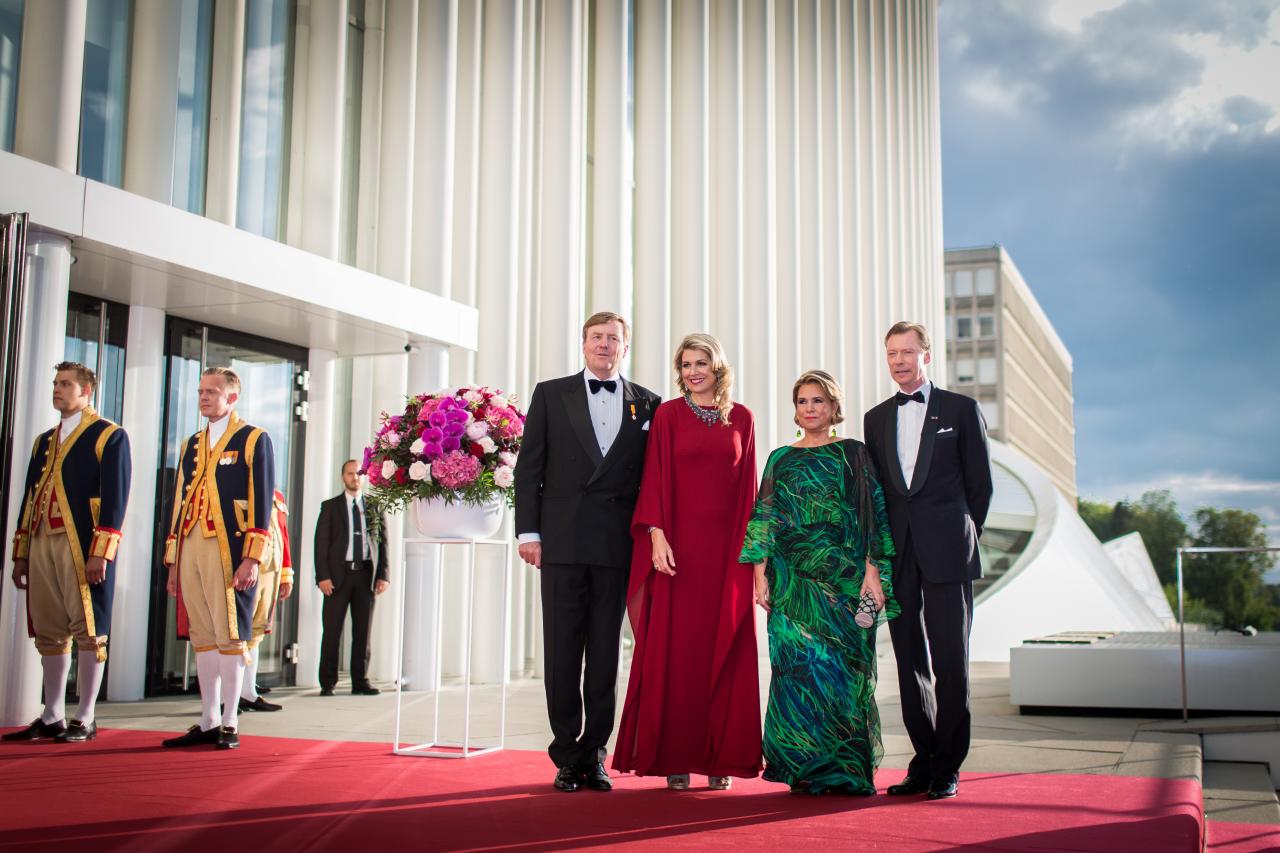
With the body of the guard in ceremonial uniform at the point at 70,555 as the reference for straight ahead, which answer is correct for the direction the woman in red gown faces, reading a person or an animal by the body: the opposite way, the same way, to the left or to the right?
the same way

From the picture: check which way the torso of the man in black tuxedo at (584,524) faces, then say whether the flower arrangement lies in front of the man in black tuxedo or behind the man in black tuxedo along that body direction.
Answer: behind

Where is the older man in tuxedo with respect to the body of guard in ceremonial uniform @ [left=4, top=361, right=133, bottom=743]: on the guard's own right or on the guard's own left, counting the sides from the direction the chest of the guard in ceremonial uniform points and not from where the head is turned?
on the guard's own left

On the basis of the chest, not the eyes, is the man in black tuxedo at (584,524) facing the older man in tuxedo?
no

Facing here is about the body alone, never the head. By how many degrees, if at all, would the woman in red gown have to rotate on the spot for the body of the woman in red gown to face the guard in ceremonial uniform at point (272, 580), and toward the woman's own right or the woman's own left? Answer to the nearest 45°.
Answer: approximately 135° to the woman's own right

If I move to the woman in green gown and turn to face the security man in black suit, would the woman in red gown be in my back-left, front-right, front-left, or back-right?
front-left

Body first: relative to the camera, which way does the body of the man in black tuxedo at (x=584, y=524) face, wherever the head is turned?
toward the camera

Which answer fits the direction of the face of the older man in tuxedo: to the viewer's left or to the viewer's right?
to the viewer's left

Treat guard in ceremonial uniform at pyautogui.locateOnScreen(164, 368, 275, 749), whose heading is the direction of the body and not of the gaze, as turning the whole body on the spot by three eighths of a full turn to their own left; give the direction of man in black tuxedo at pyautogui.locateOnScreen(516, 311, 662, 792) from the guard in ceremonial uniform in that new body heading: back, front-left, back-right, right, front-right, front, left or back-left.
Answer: front-right

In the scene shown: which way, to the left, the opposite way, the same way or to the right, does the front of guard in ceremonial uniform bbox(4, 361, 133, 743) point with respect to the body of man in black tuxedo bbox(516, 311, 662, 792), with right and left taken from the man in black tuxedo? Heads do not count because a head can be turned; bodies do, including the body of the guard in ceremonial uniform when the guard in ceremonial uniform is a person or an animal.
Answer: the same way

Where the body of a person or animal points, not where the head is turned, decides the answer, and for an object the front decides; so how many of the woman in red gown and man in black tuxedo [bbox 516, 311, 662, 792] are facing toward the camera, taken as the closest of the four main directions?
2

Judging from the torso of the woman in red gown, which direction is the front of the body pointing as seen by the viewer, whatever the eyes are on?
toward the camera

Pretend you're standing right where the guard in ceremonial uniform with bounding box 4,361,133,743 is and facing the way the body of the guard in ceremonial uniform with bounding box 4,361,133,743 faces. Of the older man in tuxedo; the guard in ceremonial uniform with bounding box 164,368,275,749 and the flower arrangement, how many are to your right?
0

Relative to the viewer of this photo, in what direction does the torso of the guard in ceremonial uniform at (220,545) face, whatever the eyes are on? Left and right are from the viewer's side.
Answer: facing the viewer and to the left of the viewer

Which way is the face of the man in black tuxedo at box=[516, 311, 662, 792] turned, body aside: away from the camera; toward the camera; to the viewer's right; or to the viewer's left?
toward the camera

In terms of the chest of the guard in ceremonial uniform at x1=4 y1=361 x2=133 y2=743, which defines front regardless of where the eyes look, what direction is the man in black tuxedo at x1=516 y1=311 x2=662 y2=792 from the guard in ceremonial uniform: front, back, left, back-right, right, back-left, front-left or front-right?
left
